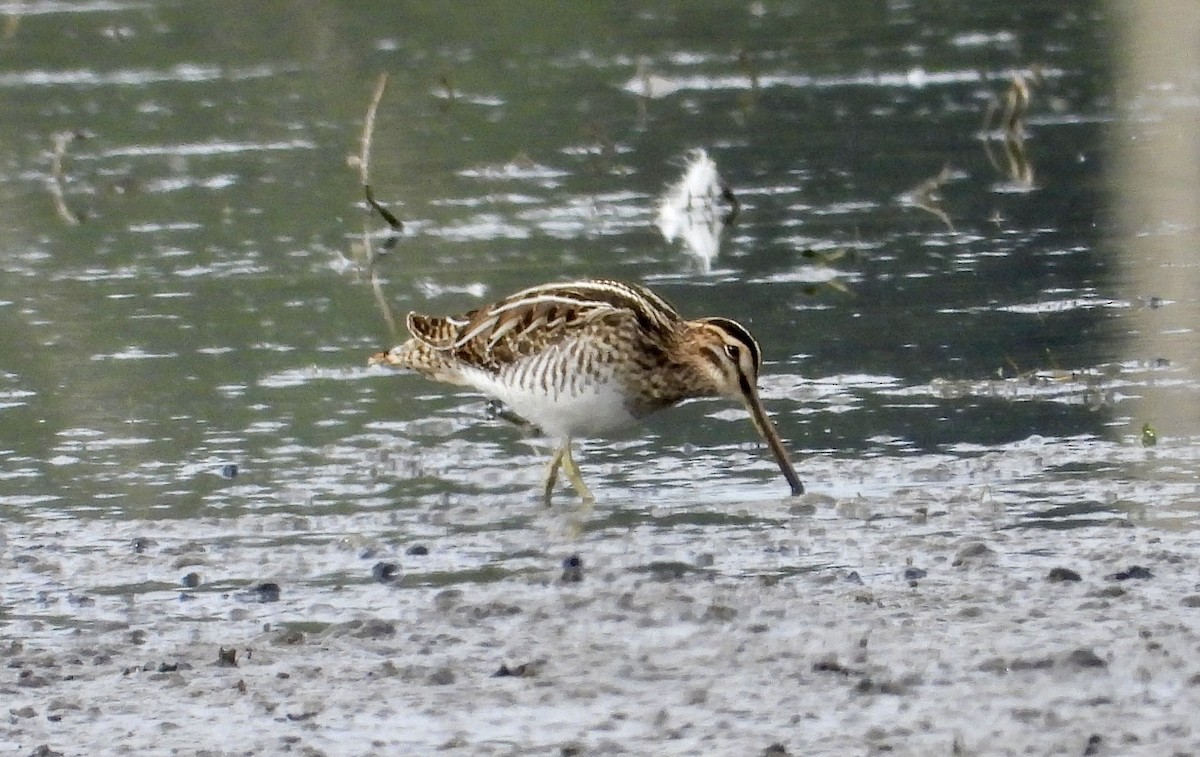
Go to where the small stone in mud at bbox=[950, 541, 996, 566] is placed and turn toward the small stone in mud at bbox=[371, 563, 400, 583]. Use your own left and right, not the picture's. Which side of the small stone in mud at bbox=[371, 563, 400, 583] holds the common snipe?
right

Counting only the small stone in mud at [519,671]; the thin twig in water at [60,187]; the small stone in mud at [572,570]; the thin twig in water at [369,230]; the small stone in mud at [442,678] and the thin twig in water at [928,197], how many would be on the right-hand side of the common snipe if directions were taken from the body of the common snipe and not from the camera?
3

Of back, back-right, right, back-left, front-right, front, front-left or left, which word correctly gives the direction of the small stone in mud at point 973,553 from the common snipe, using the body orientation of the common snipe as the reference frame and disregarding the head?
front-right

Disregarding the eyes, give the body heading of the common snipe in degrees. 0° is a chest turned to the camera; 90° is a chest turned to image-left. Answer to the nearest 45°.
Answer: approximately 270°

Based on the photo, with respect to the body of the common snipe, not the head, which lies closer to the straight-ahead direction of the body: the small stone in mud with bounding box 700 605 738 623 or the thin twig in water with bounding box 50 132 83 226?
the small stone in mud

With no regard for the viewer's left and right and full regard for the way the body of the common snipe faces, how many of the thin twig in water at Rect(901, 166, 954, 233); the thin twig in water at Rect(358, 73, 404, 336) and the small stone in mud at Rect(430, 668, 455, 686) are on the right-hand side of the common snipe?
1

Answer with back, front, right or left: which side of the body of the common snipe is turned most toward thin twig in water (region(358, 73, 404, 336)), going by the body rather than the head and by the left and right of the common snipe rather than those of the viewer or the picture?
left

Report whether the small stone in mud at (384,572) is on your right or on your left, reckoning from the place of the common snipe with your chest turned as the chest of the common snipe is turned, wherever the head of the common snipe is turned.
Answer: on your right

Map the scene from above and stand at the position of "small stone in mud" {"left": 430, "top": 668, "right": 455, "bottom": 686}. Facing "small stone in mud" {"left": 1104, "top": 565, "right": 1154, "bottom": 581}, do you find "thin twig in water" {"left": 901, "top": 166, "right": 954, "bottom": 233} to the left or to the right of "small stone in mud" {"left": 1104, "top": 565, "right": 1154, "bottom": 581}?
left

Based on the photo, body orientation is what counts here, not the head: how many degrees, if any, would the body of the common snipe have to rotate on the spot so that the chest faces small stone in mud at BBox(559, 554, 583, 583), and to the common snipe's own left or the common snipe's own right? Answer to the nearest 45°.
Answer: approximately 90° to the common snipe's own right

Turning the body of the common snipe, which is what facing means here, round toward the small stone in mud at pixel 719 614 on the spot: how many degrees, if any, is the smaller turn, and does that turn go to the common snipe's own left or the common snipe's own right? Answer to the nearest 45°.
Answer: approximately 90° to the common snipe's own right

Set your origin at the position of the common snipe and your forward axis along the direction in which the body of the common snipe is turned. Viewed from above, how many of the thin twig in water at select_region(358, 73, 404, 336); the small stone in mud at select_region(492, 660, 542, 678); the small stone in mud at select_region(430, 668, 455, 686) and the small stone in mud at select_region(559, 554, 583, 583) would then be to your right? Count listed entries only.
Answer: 3

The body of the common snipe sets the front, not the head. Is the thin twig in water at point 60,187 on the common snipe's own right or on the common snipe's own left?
on the common snipe's own left

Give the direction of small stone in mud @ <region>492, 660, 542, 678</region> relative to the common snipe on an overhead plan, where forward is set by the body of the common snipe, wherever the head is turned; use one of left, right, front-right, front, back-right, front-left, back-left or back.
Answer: right

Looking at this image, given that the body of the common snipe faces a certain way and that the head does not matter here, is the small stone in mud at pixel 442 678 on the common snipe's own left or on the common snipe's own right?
on the common snipe's own right
